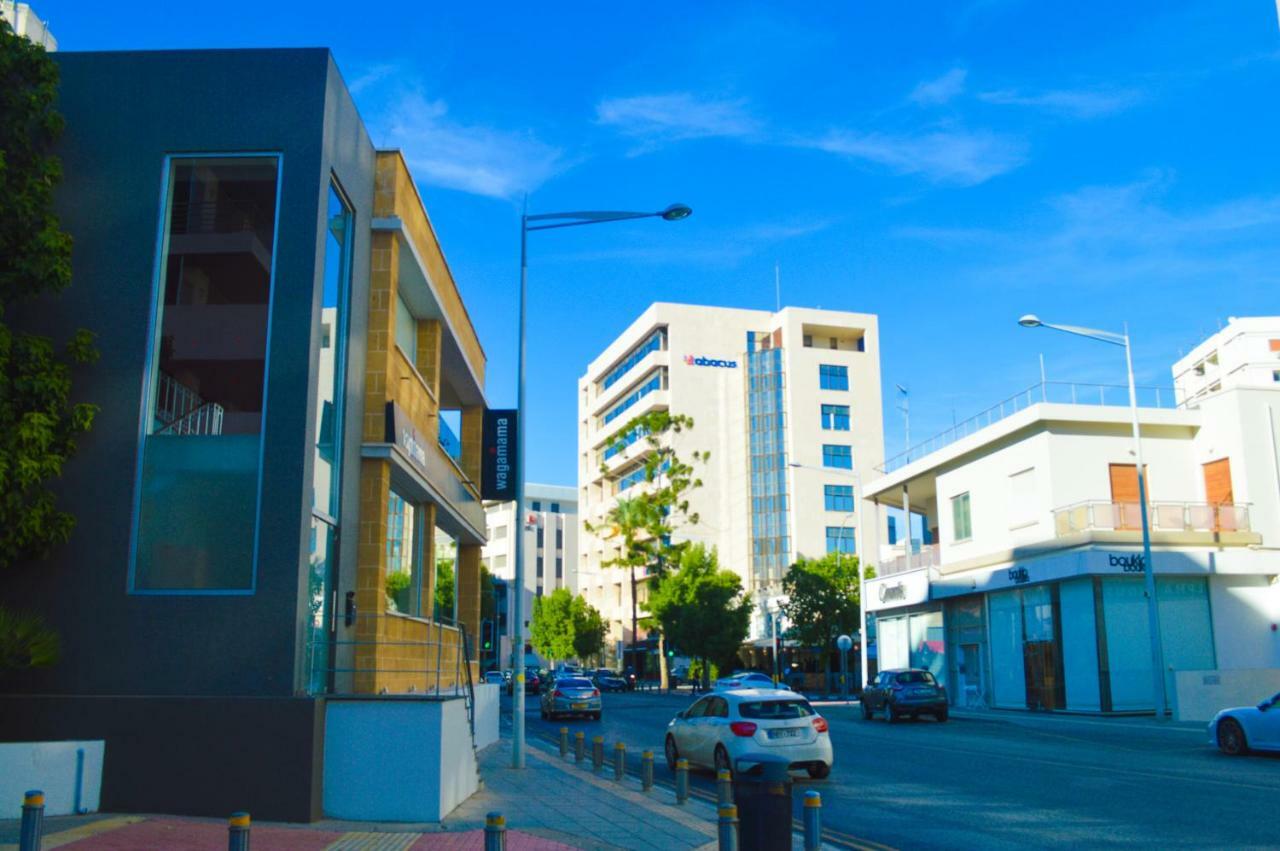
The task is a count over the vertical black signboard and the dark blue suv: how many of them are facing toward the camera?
1

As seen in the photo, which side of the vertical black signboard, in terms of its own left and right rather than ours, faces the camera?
front

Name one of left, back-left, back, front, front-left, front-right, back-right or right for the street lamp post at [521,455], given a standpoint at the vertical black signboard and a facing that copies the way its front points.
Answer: front

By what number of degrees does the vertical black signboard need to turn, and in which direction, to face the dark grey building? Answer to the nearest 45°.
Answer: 0° — it already faces it

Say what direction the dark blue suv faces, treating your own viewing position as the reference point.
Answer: facing away from the viewer and to the left of the viewer

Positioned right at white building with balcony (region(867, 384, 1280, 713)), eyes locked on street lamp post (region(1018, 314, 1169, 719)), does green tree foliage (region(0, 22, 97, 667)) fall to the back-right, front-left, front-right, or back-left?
front-right

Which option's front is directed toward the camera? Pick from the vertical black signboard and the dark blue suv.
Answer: the vertical black signboard

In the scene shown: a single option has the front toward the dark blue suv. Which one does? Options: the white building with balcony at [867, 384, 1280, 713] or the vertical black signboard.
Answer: the white building with balcony

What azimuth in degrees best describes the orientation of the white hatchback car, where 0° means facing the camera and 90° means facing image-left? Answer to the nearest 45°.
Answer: approximately 135°

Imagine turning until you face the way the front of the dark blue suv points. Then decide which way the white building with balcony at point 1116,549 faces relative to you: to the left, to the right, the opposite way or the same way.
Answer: to the left

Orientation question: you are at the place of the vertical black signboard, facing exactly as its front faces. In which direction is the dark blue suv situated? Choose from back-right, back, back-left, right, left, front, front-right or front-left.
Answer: back-left

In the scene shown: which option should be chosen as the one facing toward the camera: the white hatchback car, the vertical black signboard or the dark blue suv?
the vertical black signboard

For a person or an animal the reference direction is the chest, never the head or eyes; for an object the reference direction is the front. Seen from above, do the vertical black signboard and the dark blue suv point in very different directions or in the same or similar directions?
very different directions

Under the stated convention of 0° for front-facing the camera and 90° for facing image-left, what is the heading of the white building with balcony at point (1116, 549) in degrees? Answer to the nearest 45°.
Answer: approximately 45°

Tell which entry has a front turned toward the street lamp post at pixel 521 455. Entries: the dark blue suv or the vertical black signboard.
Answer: the vertical black signboard

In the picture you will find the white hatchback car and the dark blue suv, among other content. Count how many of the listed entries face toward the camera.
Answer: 0

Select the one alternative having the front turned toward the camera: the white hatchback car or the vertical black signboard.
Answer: the vertical black signboard
